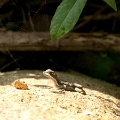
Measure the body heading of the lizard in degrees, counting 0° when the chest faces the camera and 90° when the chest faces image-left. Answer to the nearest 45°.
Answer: approximately 90°
